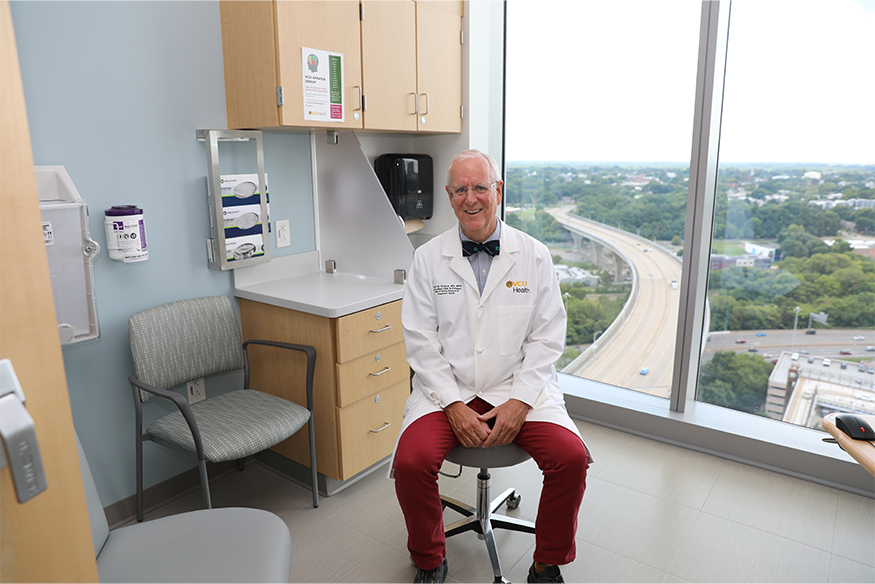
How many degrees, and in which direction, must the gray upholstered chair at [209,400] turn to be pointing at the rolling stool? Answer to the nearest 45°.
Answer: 0° — it already faces it

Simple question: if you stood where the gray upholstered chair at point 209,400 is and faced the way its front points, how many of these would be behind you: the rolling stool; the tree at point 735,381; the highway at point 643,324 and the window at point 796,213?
0

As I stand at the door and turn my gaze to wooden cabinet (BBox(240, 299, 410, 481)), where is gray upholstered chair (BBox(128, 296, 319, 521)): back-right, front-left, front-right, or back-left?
front-left

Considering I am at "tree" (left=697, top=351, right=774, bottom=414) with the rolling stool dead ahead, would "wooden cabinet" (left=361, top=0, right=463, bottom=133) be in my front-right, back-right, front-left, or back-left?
front-right

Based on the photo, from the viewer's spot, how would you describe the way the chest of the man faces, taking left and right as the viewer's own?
facing the viewer

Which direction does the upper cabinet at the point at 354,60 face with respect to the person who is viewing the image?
facing the viewer and to the right of the viewer

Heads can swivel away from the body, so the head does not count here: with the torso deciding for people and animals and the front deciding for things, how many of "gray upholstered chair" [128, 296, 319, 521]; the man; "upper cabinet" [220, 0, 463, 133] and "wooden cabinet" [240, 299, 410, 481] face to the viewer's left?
0

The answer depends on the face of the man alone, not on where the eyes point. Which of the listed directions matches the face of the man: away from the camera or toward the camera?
toward the camera

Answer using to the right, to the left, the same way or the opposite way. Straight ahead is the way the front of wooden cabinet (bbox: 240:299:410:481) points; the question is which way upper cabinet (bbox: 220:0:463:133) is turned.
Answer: the same way

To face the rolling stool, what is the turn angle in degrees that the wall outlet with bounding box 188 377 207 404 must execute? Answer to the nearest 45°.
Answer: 0° — it already faces it

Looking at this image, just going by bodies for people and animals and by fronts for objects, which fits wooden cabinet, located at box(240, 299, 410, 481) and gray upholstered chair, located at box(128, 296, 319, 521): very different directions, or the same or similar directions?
same or similar directions

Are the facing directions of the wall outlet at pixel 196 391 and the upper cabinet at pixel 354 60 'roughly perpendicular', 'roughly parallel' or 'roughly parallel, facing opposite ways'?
roughly parallel
